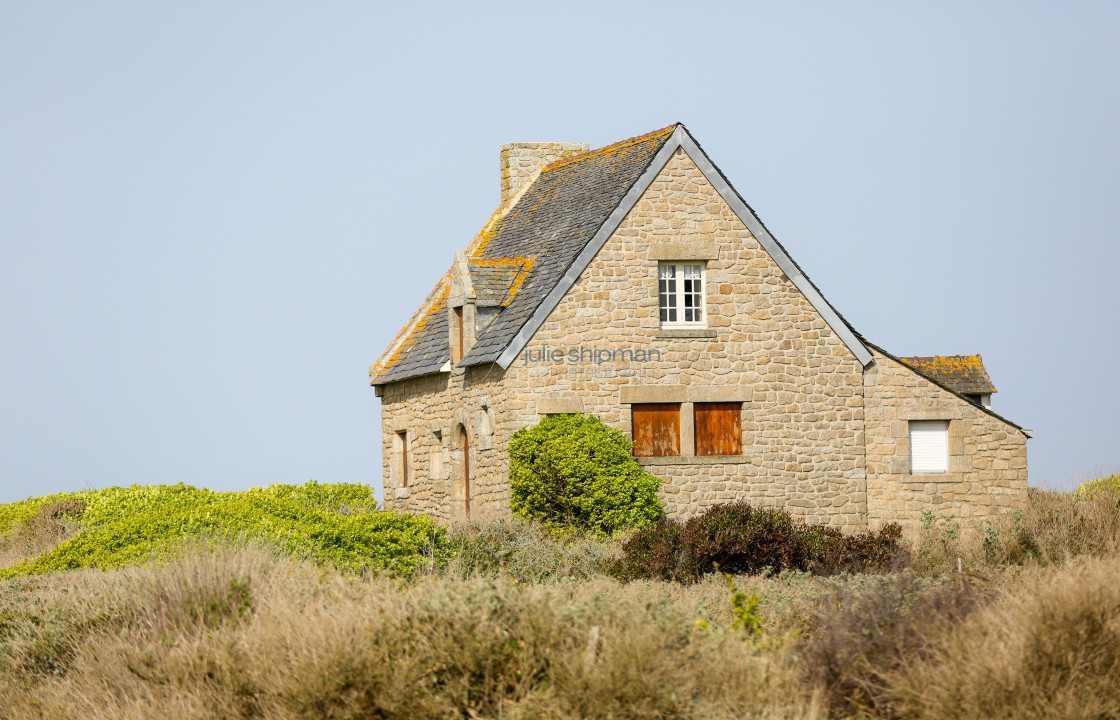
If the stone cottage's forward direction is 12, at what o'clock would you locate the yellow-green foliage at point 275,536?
The yellow-green foliage is roughly at 10 o'clock from the stone cottage.

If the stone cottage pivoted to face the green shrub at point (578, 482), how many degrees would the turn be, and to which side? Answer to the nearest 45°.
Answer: approximately 45° to its left

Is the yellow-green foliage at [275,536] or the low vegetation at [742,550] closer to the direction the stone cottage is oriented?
the yellow-green foliage

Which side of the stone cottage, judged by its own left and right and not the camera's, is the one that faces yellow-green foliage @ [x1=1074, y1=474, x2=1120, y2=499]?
back

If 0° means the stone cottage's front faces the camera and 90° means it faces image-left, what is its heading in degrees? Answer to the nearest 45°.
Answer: approximately 90°

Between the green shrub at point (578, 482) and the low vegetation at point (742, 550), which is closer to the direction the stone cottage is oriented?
the green shrub

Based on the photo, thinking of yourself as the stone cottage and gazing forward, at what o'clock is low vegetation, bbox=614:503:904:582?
The low vegetation is roughly at 9 o'clock from the stone cottage.
